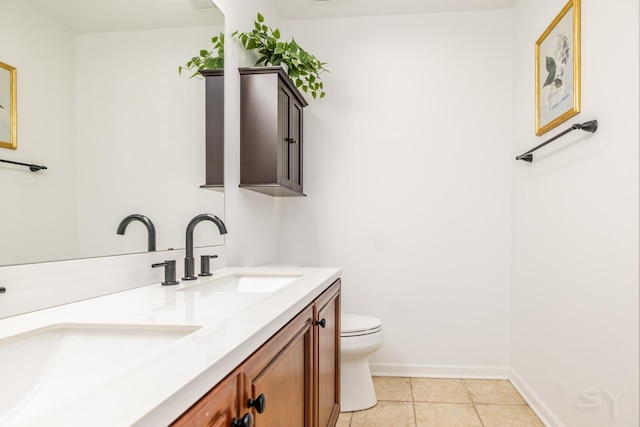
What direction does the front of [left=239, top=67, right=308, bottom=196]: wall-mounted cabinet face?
to the viewer's right

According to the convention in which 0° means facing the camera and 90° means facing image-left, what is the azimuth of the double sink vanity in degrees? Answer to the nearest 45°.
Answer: approximately 315°

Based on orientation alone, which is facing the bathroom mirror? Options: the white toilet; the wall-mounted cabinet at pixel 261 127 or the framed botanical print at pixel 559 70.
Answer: the framed botanical print

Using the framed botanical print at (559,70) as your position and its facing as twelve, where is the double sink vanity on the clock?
The double sink vanity is roughly at 11 o'clock from the framed botanical print.

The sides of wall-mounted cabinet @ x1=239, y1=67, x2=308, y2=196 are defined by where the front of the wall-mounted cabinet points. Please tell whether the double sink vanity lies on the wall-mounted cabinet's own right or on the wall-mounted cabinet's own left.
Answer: on the wall-mounted cabinet's own right
